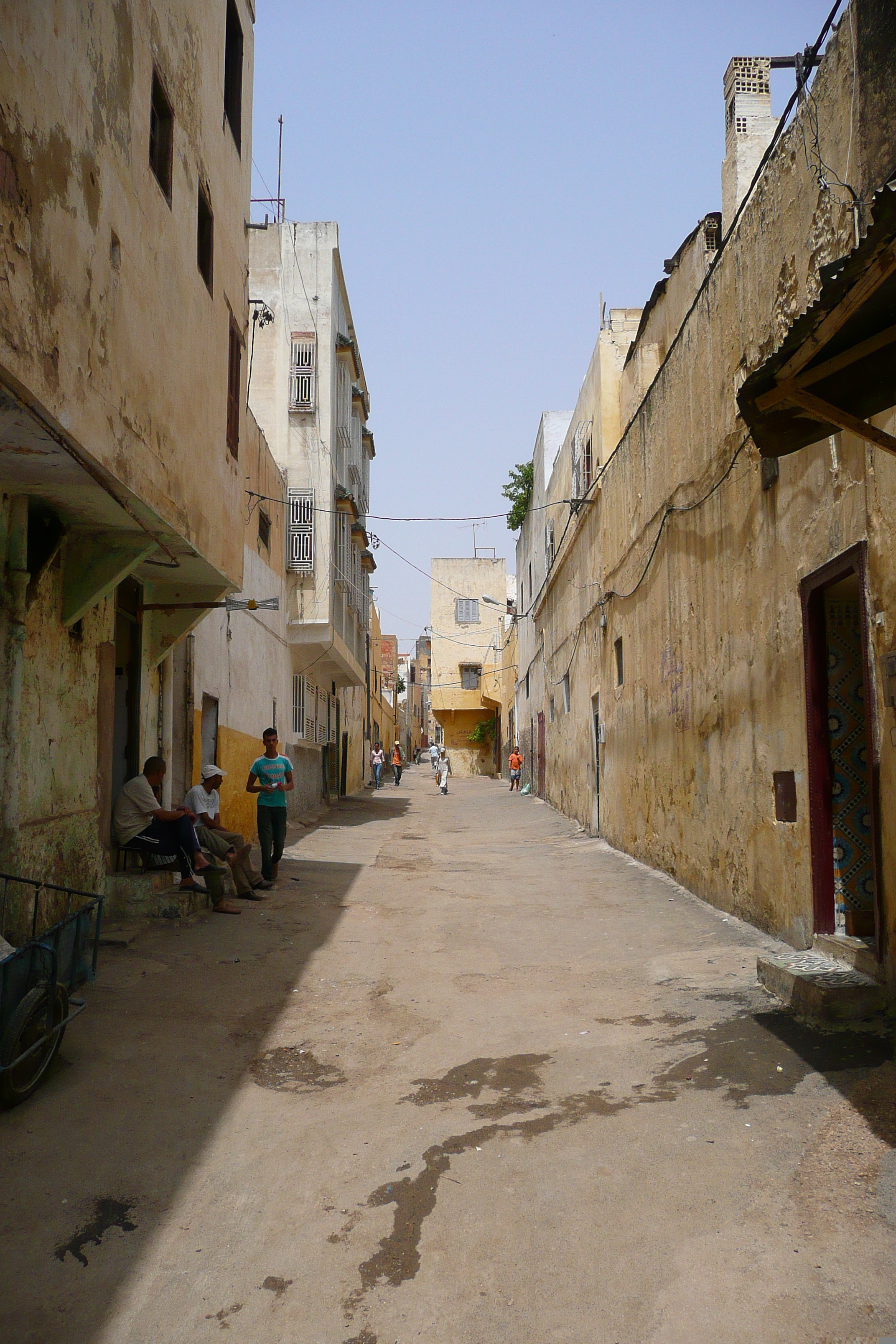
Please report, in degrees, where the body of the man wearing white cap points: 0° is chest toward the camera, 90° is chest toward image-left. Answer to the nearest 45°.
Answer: approximately 315°

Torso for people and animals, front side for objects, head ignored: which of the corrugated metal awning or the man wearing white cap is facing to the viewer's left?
the corrugated metal awning

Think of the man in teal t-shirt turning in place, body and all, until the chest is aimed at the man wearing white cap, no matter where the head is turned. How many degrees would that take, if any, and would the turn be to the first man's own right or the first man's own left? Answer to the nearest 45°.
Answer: approximately 45° to the first man's own right

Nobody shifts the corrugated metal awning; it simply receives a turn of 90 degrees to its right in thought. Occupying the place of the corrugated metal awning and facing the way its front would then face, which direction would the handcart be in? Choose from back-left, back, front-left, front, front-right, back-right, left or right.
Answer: left

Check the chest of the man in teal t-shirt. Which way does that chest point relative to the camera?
toward the camera

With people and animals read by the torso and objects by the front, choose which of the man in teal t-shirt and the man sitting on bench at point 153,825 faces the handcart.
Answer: the man in teal t-shirt

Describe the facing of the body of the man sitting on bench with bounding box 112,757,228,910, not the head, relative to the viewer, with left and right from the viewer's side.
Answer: facing to the right of the viewer

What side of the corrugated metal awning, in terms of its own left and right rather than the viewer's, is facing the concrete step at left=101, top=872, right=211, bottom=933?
front

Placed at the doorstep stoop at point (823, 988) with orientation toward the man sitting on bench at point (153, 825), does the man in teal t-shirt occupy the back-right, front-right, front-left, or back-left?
front-right

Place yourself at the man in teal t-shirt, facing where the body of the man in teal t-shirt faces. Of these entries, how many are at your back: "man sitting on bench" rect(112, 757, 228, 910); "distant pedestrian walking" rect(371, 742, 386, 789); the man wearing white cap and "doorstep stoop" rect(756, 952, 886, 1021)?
1

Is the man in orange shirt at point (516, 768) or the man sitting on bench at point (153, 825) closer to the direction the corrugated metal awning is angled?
the man sitting on bench

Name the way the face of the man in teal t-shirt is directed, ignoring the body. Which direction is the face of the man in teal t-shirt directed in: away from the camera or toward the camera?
toward the camera

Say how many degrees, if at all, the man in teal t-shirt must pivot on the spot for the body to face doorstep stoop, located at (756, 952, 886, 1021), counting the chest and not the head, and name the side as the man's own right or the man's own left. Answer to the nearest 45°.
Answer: approximately 45° to the man's own left

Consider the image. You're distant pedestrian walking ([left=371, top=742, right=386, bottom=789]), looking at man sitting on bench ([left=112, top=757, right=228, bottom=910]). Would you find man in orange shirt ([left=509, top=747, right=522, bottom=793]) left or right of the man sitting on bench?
left

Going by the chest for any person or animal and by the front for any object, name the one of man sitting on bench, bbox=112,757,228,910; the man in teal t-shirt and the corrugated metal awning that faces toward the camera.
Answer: the man in teal t-shirt

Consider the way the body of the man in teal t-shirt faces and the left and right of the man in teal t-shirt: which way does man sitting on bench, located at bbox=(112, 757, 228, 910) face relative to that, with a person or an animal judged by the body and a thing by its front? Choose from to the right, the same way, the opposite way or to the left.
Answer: to the left

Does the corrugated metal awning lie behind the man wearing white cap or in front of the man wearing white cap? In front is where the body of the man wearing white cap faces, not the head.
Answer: in front

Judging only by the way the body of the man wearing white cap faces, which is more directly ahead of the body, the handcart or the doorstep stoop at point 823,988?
the doorstep stoop

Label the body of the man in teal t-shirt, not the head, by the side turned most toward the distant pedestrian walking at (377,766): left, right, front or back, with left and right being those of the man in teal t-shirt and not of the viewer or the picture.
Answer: back

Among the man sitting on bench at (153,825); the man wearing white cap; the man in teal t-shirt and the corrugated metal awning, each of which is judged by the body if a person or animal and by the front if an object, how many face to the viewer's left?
1

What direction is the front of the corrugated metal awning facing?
to the viewer's left

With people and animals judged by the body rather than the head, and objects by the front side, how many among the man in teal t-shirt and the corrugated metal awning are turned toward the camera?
1
